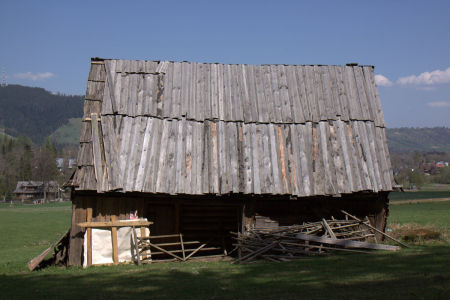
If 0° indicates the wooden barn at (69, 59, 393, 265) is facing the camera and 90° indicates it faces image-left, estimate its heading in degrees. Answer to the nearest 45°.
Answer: approximately 0°
